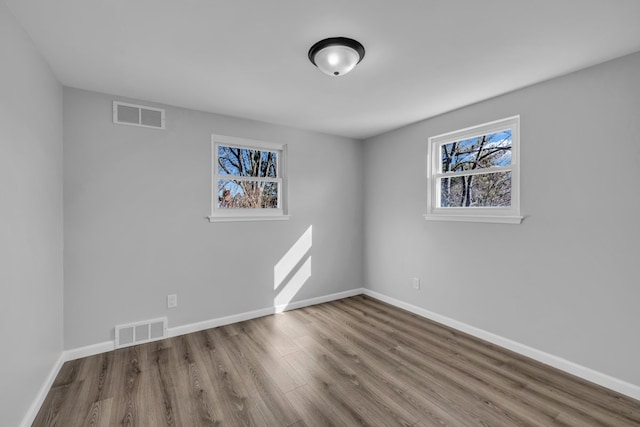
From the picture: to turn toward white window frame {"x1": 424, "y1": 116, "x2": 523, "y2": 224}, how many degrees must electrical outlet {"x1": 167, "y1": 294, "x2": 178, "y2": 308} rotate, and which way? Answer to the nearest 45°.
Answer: approximately 45° to its left

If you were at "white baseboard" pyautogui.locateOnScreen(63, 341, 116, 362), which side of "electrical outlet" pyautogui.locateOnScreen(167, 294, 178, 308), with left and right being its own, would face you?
right

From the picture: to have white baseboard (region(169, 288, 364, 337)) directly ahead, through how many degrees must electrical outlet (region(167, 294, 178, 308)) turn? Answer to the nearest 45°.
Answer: approximately 90° to its left

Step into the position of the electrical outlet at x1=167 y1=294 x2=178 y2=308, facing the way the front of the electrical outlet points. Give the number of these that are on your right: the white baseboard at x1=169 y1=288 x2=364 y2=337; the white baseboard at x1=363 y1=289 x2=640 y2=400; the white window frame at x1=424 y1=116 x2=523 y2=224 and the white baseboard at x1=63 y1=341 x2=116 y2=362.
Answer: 1

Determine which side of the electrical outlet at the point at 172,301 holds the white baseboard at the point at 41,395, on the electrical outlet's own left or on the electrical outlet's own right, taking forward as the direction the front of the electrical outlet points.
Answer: on the electrical outlet's own right

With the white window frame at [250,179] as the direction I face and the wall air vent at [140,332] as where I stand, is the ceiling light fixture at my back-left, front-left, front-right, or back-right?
front-right

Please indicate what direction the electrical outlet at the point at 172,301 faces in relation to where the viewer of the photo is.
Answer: facing the viewer

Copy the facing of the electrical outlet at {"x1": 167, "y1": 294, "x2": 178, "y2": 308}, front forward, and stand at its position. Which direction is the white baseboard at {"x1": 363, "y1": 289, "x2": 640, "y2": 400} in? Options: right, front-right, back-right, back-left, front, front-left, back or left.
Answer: front-left
